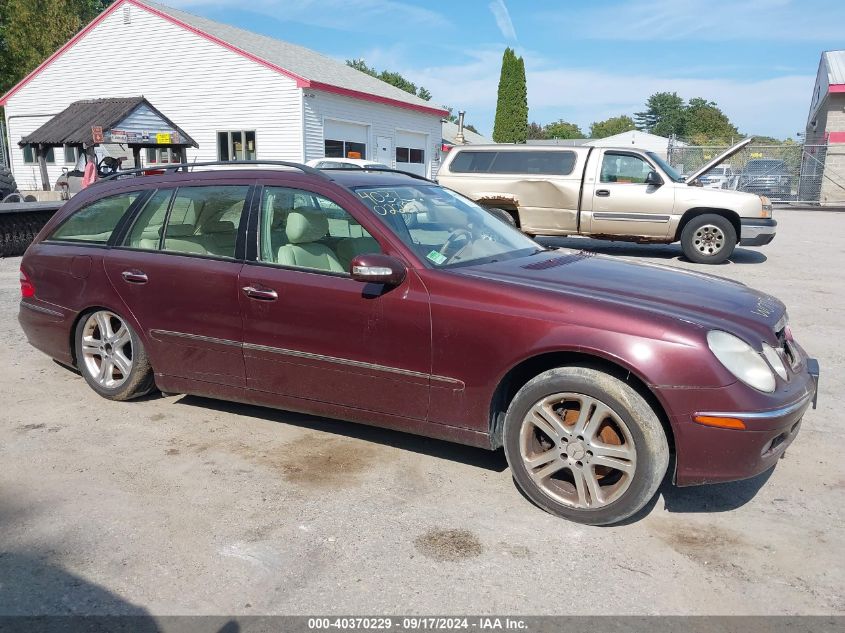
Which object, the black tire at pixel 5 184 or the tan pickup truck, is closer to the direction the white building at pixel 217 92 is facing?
the tan pickup truck

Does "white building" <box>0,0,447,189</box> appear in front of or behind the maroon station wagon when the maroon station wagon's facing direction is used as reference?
behind

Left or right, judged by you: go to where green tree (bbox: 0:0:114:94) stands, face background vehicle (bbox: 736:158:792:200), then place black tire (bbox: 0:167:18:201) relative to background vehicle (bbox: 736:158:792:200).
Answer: right

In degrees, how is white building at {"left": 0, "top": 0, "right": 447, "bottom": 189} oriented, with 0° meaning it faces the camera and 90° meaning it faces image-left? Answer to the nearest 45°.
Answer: approximately 315°

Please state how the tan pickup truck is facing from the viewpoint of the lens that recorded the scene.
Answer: facing to the right of the viewer

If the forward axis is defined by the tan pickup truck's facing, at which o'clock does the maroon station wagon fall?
The maroon station wagon is roughly at 3 o'clock from the tan pickup truck.

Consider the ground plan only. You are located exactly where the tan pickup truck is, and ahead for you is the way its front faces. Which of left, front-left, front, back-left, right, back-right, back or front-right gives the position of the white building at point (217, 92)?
back-left

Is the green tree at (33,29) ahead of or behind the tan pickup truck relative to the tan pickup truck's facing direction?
behind

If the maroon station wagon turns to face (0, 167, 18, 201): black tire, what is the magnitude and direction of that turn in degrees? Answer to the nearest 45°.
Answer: approximately 180°

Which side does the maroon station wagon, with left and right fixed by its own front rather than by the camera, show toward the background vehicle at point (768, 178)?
left
